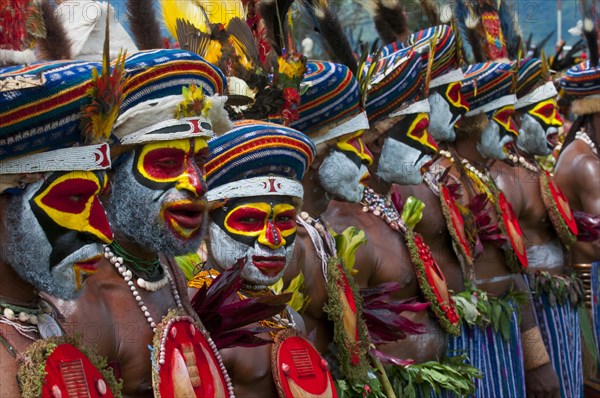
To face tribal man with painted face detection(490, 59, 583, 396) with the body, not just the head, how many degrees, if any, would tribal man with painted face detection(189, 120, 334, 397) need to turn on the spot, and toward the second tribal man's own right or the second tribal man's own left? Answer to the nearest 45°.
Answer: approximately 90° to the second tribal man's own left

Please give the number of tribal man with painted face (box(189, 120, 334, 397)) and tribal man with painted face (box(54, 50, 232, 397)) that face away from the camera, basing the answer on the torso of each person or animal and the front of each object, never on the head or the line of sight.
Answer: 0

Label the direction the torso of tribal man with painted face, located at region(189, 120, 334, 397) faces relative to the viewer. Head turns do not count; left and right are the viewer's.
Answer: facing the viewer and to the right of the viewer

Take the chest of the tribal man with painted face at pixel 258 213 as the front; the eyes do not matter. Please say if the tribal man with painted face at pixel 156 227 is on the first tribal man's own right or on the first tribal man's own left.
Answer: on the first tribal man's own right

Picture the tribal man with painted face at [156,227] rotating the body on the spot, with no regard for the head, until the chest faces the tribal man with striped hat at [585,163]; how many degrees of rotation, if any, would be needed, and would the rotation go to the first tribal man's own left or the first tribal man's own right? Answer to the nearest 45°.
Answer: approximately 90° to the first tribal man's own left

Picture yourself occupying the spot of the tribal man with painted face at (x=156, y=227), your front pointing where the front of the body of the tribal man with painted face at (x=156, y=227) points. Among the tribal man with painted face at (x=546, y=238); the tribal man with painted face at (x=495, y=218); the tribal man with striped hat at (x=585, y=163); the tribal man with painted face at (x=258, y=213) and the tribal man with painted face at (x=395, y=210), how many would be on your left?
5

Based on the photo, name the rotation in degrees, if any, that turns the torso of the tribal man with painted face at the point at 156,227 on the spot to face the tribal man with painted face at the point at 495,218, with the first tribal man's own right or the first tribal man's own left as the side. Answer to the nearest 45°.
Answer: approximately 90° to the first tribal man's own left

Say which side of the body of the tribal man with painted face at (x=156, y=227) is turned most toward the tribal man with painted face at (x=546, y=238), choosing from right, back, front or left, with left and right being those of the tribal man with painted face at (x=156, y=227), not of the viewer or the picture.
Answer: left

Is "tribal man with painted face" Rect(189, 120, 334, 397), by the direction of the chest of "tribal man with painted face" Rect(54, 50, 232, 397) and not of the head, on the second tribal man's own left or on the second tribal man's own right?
on the second tribal man's own left

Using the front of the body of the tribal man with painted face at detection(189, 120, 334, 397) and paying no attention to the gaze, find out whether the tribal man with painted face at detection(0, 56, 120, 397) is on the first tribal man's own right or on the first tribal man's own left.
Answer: on the first tribal man's own right
